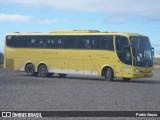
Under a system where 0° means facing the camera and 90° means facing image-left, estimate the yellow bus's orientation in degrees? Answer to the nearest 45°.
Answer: approximately 315°
